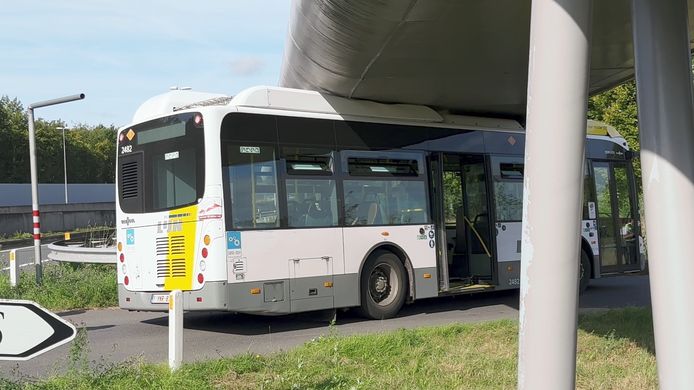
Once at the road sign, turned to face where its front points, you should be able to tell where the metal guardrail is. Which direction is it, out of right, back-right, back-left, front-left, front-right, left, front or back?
back

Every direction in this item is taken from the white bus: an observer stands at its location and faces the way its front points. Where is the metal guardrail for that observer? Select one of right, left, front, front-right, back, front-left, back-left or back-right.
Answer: left

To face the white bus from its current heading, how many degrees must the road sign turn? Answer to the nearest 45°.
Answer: approximately 135° to its left

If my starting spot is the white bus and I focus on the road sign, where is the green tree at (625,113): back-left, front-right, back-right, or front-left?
back-left

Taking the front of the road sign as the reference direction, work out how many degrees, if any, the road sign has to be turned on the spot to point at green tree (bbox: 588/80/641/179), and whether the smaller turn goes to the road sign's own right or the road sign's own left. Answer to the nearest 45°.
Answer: approximately 135° to the road sign's own left

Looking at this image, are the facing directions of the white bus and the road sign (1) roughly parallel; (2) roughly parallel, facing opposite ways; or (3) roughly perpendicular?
roughly perpendicular

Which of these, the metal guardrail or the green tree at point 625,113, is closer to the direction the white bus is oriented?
the green tree

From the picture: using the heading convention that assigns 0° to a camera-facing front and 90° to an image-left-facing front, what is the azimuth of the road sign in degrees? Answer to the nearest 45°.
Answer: approximately 0°

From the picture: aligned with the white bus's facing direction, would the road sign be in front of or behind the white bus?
behind

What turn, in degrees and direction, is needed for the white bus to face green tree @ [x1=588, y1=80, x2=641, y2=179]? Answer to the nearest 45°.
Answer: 0° — it already faces it
